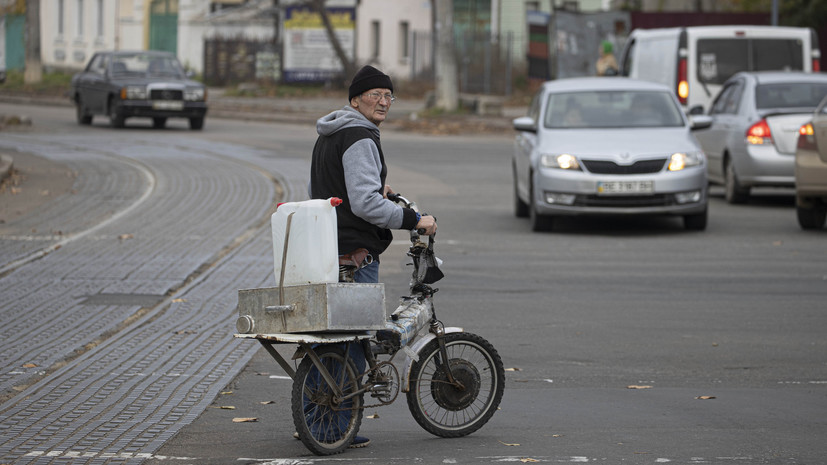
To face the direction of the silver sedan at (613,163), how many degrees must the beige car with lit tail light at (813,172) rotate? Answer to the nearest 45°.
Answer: approximately 90° to its left

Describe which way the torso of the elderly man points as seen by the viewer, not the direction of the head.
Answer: to the viewer's right

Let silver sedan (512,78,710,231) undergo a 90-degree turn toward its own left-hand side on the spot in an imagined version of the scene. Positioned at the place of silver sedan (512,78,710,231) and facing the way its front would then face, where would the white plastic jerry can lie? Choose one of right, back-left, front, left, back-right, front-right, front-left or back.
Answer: right

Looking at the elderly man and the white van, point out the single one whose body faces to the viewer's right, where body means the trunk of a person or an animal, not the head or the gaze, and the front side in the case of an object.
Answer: the elderly man

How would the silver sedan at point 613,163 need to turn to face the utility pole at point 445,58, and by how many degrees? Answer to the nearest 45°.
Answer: approximately 180°

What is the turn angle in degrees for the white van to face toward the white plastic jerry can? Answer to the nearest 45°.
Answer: approximately 135° to its left

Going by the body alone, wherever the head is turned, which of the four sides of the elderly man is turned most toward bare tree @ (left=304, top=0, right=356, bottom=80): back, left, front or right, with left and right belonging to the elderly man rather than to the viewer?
left

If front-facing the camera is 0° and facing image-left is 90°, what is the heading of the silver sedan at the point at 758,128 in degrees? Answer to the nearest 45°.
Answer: approximately 135°

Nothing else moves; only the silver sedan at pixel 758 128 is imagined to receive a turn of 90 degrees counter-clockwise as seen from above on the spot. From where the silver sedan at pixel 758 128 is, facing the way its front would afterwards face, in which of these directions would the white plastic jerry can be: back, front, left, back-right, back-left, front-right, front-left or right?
front-left

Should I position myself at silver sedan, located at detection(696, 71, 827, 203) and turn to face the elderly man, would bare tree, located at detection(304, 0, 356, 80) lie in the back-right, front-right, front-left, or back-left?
back-right

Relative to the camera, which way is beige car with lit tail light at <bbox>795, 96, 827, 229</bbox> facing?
away from the camera

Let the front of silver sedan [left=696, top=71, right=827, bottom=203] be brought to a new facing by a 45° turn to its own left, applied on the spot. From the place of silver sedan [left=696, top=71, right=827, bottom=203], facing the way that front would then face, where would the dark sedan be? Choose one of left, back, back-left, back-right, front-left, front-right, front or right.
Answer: front-right

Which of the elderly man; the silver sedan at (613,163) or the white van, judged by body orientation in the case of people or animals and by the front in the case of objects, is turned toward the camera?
the silver sedan

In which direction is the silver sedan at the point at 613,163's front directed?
toward the camera

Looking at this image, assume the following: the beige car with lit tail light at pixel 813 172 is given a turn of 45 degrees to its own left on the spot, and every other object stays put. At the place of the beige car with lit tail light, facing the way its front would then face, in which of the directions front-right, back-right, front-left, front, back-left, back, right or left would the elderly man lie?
back-left

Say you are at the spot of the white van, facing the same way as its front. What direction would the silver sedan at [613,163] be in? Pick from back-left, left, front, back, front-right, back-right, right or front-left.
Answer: back-left

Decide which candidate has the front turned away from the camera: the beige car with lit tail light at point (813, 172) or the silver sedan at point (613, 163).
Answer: the beige car with lit tail light
